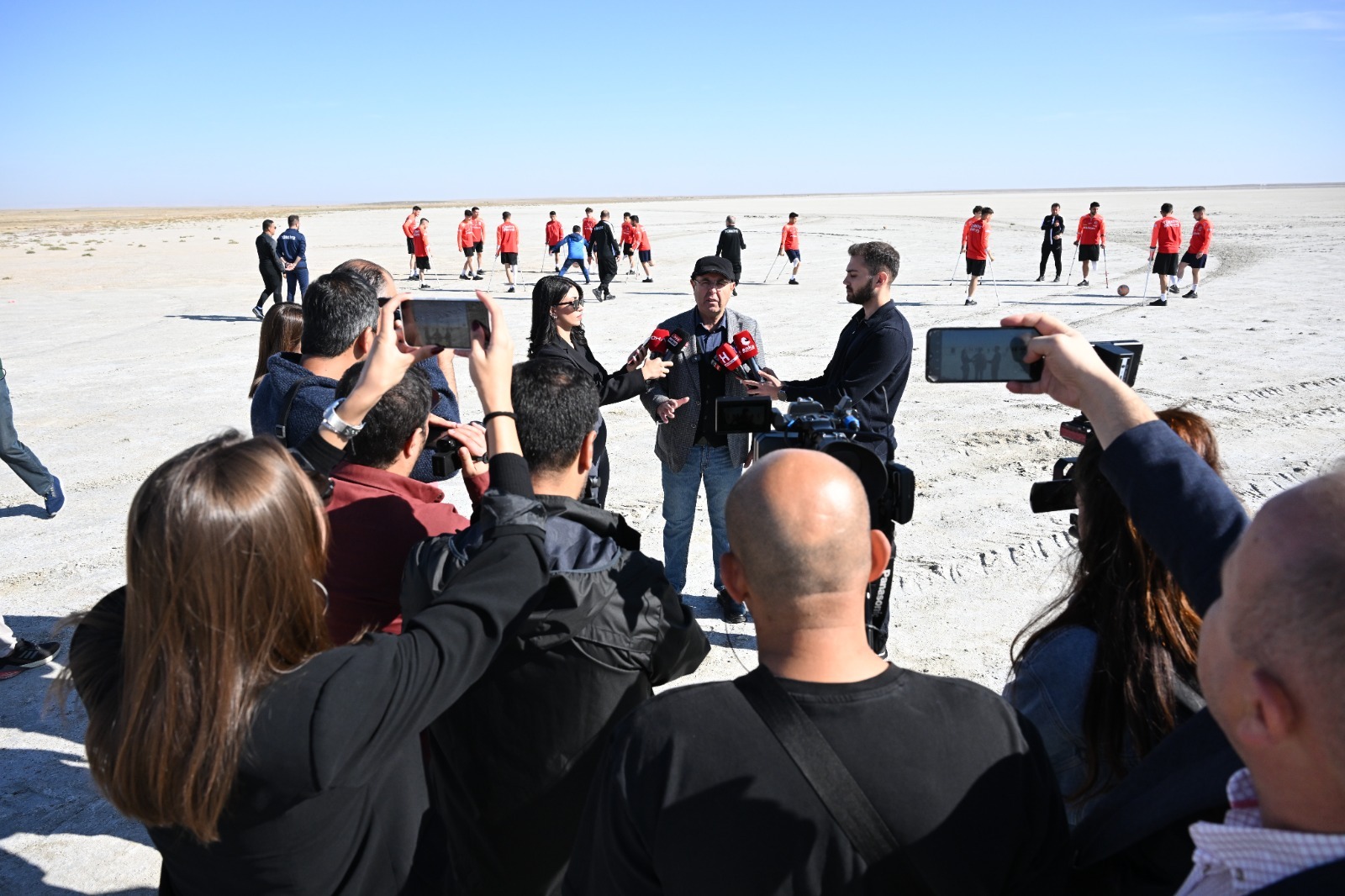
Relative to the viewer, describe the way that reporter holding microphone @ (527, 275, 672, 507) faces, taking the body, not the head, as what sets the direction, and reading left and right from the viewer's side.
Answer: facing to the right of the viewer

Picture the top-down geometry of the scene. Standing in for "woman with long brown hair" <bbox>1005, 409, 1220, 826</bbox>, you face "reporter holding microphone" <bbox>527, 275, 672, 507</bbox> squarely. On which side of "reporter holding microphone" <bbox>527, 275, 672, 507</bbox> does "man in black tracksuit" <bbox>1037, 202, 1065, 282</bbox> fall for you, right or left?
right

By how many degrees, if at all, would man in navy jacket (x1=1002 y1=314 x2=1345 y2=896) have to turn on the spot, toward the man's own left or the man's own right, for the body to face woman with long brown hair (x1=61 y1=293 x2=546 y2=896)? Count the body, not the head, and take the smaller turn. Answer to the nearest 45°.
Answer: approximately 45° to the man's own left

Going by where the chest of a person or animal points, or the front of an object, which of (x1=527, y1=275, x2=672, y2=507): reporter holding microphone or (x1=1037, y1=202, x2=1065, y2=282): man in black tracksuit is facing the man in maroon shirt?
the man in black tracksuit

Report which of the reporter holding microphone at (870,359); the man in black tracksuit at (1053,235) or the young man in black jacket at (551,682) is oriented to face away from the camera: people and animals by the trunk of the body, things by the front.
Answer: the young man in black jacket

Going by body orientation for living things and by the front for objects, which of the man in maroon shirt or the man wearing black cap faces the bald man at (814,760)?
the man wearing black cap

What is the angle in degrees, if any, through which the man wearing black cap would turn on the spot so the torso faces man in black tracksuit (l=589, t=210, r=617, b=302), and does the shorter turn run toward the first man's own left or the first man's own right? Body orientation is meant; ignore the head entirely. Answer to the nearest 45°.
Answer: approximately 180°

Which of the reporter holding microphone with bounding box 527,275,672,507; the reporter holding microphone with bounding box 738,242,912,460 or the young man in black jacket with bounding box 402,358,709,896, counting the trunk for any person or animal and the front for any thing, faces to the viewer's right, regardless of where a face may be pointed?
the reporter holding microphone with bounding box 527,275,672,507

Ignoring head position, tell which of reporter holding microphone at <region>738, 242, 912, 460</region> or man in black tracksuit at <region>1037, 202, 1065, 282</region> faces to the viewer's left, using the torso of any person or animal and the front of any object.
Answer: the reporter holding microphone

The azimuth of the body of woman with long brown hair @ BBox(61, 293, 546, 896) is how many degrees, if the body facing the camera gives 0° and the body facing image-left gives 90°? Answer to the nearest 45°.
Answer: approximately 225°

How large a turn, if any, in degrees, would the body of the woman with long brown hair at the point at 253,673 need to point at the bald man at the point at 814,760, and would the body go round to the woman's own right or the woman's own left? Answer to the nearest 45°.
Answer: approximately 90° to the woman's own right

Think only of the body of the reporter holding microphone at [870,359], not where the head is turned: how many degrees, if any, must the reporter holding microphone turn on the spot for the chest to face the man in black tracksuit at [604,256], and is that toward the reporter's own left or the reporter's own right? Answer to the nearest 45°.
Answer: approximately 90° to the reporter's own right

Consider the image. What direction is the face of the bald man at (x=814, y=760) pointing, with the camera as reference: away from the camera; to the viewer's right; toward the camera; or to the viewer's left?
away from the camera

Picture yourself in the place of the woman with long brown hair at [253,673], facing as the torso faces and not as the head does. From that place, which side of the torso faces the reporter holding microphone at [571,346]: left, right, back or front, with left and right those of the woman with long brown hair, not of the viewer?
front

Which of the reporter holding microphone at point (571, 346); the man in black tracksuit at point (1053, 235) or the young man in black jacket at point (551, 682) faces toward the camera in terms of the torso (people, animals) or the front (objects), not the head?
the man in black tracksuit

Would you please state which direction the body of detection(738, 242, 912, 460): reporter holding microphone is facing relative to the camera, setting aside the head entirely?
to the viewer's left

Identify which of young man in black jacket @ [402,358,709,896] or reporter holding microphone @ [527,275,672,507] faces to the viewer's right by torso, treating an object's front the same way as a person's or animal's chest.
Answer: the reporter holding microphone

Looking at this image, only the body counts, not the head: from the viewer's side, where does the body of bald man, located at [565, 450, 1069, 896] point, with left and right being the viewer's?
facing away from the viewer
